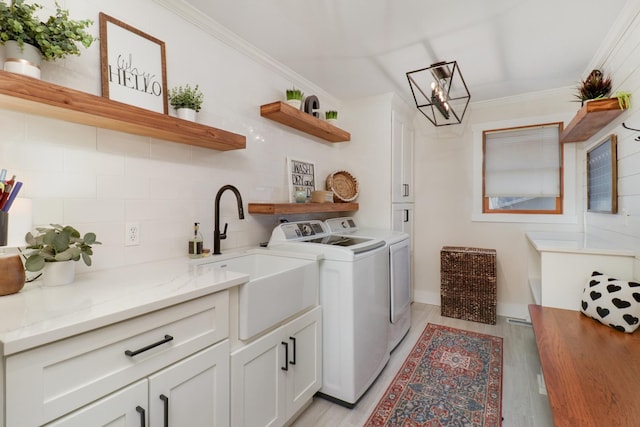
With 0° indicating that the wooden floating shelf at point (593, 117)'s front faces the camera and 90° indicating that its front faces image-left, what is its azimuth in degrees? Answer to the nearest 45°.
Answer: approximately 90°

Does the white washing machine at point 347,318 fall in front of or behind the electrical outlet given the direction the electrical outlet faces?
in front

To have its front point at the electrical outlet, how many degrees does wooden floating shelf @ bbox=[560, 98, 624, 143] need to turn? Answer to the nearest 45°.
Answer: approximately 45° to its left

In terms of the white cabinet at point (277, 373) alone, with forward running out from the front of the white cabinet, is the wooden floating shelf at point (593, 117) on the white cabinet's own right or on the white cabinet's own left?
on the white cabinet's own left

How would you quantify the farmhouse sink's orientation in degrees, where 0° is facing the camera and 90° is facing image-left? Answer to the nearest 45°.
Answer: approximately 315°

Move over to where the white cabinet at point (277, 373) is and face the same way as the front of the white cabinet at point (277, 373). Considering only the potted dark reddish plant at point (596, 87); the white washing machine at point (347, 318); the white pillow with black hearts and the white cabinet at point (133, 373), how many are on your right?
1

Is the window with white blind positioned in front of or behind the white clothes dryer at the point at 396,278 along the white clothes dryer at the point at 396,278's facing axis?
in front

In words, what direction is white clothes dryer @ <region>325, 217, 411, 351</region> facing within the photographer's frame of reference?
facing to the right of the viewer

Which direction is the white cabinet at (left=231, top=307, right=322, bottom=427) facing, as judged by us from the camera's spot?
facing the viewer and to the right of the viewer

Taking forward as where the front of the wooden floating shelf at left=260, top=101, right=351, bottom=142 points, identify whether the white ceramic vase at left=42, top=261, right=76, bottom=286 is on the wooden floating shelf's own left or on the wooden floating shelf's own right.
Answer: on the wooden floating shelf's own right

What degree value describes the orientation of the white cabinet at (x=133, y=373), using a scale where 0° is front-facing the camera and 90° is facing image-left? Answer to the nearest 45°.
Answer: approximately 315°
